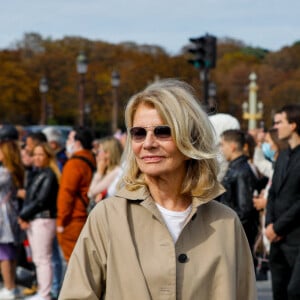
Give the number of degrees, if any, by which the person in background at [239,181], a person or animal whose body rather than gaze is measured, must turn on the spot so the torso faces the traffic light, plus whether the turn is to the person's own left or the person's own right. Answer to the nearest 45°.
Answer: approximately 90° to the person's own right

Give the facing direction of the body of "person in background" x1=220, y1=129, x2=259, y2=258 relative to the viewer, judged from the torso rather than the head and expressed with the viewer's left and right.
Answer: facing to the left of the viewer

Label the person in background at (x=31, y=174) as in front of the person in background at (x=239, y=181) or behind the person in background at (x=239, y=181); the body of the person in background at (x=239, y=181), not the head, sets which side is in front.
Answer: in front

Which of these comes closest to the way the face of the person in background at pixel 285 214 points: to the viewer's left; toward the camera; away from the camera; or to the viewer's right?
to the viewer's left

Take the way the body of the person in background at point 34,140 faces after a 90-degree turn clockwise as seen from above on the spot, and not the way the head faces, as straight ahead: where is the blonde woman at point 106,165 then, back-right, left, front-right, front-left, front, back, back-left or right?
back-right
